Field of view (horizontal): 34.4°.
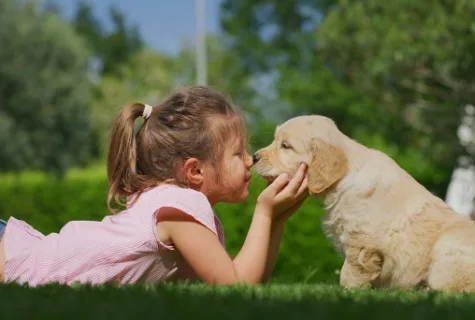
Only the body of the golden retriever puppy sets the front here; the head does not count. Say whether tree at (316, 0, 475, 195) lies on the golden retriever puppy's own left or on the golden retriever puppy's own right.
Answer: on the golden retriever puppy's own right

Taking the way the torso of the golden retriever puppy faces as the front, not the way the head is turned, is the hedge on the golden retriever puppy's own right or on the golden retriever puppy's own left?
on the golden retriever puppy's own right

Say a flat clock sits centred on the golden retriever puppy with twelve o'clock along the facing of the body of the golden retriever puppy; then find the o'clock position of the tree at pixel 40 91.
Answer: The tree is roughly at 2 o'clock from the golden retriever puppy.

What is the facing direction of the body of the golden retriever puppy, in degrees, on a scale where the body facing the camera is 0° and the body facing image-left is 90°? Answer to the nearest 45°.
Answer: approximately 90°

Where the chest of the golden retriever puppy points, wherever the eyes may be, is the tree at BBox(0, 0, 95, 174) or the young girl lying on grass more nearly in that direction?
the young girl lying on grass

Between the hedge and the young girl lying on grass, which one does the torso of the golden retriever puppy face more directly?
the young girl lying on grass
